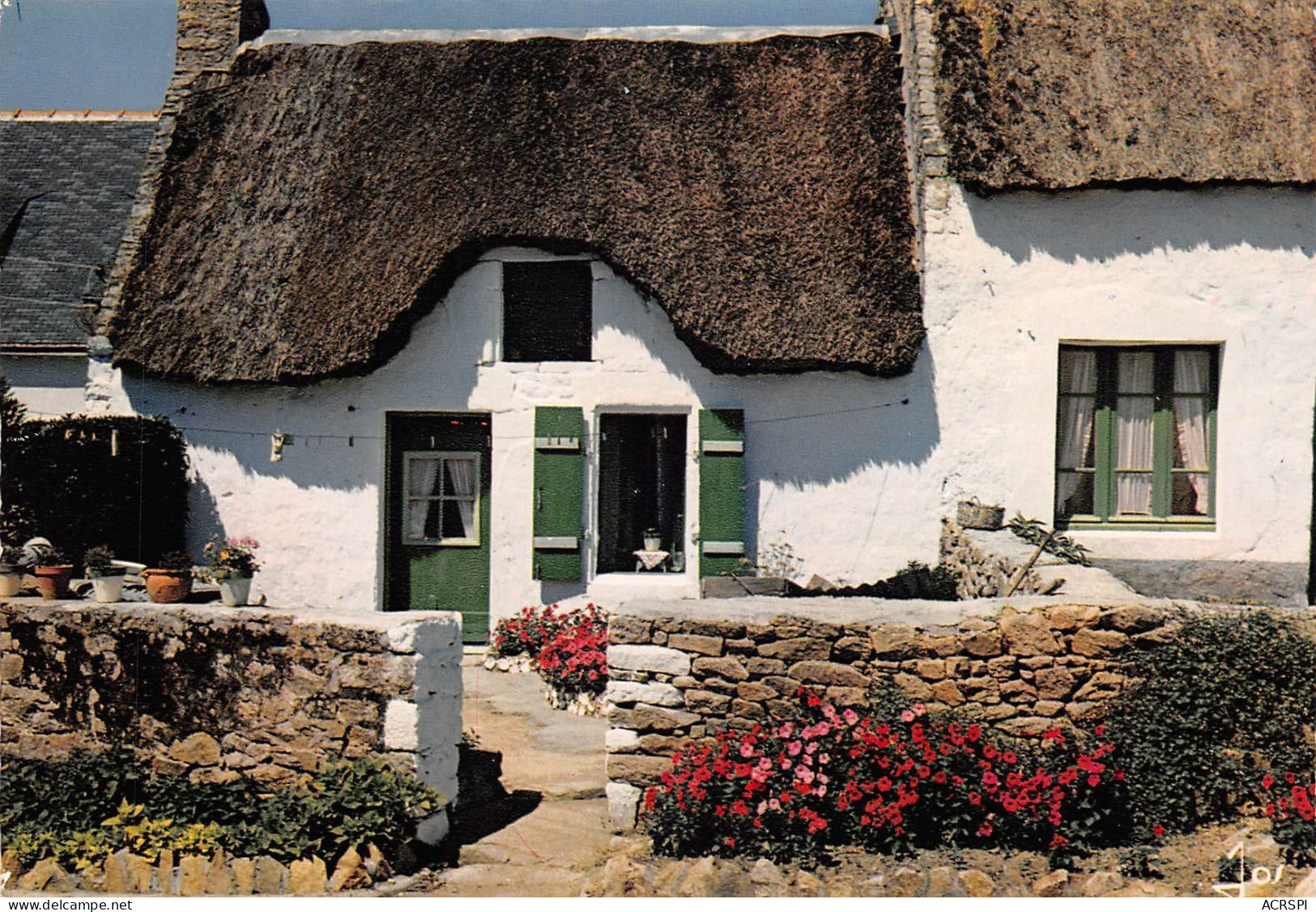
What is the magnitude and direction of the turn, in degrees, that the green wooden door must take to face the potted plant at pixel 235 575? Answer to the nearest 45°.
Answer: approximately 45° to its right

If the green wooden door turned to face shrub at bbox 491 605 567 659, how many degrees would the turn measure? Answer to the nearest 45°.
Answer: approximately 45° to its left

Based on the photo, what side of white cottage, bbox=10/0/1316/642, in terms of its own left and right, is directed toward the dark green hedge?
right

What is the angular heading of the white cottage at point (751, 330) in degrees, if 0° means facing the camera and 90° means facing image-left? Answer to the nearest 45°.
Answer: approximately 0°

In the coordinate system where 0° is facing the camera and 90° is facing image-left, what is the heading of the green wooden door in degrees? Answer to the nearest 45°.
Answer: approximately 0°

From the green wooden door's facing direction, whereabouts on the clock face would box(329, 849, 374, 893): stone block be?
The stone block is roughly at 12 o'clock from the green wooden door.

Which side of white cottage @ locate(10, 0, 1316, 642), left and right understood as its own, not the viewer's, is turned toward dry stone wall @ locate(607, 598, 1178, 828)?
front

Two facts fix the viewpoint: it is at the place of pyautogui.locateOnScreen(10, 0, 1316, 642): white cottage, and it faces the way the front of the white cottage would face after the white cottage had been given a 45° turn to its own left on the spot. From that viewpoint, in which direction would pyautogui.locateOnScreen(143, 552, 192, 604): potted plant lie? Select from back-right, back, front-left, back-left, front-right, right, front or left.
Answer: right

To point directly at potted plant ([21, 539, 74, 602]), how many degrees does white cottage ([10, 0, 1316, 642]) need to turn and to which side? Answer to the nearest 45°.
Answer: approximately 45° to its right

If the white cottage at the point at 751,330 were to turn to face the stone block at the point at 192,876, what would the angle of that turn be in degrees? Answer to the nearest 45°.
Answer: approximately 45° to its right

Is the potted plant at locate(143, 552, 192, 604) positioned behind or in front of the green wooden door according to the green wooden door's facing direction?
in front

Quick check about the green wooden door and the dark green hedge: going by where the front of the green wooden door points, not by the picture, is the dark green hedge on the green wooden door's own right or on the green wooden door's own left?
on the green wooden door's own right

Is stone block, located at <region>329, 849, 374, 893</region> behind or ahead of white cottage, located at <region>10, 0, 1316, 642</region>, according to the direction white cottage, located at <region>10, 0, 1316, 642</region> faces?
ahead

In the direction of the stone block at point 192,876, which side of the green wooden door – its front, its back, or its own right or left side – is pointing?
front
